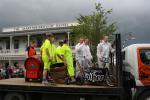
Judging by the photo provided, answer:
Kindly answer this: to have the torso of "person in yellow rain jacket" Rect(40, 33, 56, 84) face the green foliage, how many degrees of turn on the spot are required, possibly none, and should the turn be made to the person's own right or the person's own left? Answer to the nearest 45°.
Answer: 0° — they already face it

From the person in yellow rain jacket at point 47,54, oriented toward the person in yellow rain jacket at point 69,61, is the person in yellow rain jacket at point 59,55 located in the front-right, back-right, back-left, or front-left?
front-left

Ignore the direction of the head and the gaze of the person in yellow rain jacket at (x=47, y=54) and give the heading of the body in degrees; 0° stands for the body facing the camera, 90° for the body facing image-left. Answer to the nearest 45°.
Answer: approximately 270°

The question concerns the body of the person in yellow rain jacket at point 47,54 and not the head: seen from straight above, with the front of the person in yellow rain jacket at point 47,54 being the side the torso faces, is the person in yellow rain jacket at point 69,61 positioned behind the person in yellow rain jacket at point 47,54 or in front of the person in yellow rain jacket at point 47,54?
in front

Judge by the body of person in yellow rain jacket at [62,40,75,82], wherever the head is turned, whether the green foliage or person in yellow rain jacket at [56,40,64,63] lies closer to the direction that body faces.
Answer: the person in yellow rain jacket

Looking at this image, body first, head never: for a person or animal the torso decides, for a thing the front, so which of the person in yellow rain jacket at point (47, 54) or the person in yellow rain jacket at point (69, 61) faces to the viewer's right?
the person in yellow rain jacket at point (47, 54)
